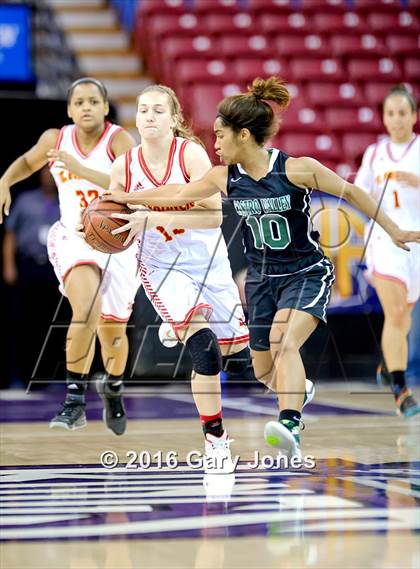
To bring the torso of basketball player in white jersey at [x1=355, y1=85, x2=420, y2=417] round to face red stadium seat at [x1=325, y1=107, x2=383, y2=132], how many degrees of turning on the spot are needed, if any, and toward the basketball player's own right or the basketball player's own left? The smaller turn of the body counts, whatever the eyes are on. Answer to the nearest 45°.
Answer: approximately 180°

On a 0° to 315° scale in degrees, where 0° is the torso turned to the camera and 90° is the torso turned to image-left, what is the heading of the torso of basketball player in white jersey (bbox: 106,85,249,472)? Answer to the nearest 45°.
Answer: approximately 0°

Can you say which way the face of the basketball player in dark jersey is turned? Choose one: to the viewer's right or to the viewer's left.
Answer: to the viewer's left

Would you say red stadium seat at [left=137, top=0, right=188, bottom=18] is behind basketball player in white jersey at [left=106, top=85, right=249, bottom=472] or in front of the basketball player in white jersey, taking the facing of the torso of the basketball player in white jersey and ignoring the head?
behind

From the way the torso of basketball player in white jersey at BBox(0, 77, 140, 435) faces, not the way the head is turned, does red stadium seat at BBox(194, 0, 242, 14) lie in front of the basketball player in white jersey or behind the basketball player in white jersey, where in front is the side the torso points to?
behind

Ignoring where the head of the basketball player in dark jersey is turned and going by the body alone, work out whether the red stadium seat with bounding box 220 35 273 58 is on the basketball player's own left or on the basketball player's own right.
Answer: on the basketball player's own right

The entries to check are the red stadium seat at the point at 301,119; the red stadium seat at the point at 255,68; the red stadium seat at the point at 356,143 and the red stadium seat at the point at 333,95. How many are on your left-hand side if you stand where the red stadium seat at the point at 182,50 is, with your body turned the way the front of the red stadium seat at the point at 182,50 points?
4
